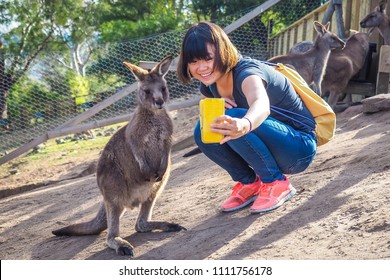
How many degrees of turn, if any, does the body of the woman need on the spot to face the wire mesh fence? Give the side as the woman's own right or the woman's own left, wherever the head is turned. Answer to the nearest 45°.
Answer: approximately 90° to the woman's own right

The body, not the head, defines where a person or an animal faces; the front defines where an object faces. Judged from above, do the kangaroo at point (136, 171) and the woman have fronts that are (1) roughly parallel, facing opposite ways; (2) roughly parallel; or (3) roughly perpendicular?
roughly perpendicular

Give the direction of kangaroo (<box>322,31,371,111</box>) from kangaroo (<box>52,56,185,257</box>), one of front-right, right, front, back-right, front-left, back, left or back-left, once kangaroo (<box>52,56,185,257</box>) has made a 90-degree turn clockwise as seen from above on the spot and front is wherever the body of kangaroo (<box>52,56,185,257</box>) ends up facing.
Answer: back

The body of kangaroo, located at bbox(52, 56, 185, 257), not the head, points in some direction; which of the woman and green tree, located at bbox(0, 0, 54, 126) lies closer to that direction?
the woman

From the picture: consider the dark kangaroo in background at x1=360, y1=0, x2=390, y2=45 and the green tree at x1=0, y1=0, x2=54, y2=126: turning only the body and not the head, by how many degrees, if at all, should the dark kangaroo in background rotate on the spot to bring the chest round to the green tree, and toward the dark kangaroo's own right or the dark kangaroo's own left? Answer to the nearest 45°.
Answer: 0° — it already faces it

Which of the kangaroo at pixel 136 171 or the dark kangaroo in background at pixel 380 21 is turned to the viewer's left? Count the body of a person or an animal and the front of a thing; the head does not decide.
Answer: the dark kangaroo in background

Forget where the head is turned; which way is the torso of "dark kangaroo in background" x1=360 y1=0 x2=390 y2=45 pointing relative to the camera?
to the viewer's left

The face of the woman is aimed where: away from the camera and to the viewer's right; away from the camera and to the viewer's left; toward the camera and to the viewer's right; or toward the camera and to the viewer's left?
toward the camera and to the viewer's left

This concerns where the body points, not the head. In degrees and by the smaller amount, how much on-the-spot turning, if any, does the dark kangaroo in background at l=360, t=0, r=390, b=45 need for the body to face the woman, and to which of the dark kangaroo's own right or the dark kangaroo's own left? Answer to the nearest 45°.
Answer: approximately 90° to the dark kangaroo's own left

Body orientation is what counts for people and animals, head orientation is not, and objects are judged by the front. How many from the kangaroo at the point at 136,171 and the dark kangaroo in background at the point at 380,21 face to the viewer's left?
1
